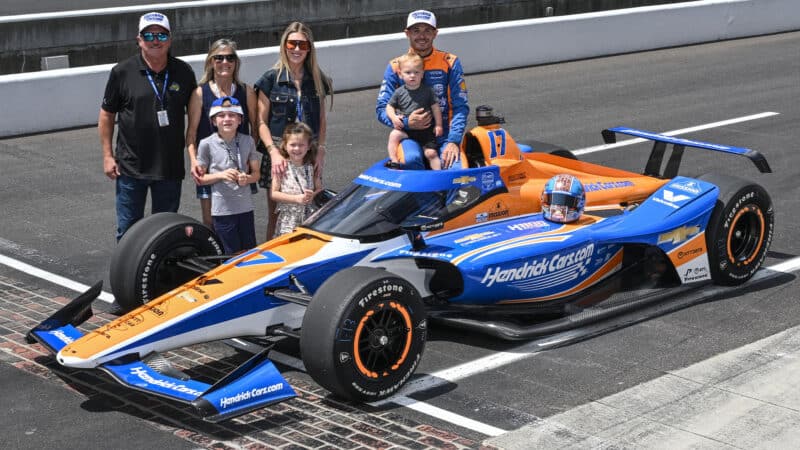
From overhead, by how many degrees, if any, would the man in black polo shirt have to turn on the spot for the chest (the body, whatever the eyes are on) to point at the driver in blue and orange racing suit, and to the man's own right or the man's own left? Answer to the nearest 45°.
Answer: approximately 90° to the man's own left

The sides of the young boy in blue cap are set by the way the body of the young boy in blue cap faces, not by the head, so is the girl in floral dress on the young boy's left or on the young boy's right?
on the young boy's left

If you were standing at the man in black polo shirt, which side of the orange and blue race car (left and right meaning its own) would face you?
right

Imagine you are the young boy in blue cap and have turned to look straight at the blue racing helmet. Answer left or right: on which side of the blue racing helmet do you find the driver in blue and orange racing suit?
left

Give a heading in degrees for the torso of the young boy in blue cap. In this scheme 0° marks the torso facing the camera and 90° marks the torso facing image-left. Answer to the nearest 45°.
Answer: approximately 0°

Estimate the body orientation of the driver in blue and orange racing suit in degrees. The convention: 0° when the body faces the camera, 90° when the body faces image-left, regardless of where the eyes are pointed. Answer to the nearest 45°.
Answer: approximately 0°

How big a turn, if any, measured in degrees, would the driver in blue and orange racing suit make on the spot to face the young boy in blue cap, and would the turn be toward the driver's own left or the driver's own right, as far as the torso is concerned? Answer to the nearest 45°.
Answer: approximately 45° to the driver's own right

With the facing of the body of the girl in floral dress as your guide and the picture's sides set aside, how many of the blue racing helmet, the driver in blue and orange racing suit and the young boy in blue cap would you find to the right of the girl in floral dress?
1

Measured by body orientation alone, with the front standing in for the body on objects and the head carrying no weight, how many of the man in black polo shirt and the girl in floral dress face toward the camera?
2
